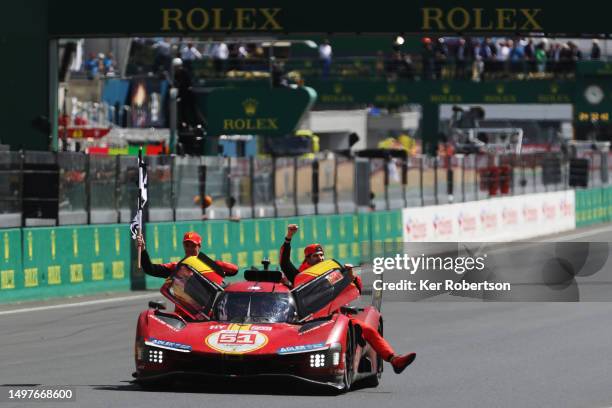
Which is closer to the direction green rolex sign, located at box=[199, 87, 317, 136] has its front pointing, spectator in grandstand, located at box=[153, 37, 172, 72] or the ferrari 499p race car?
the ferrari 499p race car

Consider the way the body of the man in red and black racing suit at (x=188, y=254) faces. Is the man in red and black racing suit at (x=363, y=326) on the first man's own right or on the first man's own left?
on the first man's own left

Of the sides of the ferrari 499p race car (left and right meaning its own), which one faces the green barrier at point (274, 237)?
back

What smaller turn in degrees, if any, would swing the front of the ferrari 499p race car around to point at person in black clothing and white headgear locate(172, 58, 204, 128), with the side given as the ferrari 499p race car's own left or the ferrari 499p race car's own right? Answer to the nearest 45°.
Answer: approximately 180°

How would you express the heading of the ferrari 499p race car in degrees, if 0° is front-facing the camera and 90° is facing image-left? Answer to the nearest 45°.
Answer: approximately 0°

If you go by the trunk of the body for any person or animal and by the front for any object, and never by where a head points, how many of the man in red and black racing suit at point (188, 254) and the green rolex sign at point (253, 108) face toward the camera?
2

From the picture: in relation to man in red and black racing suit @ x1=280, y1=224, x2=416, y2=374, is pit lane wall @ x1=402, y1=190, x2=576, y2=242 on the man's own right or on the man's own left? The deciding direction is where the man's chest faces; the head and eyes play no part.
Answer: on the man's own left

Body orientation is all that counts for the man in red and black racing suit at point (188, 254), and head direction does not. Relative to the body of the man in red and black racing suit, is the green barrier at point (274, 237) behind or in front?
behind
